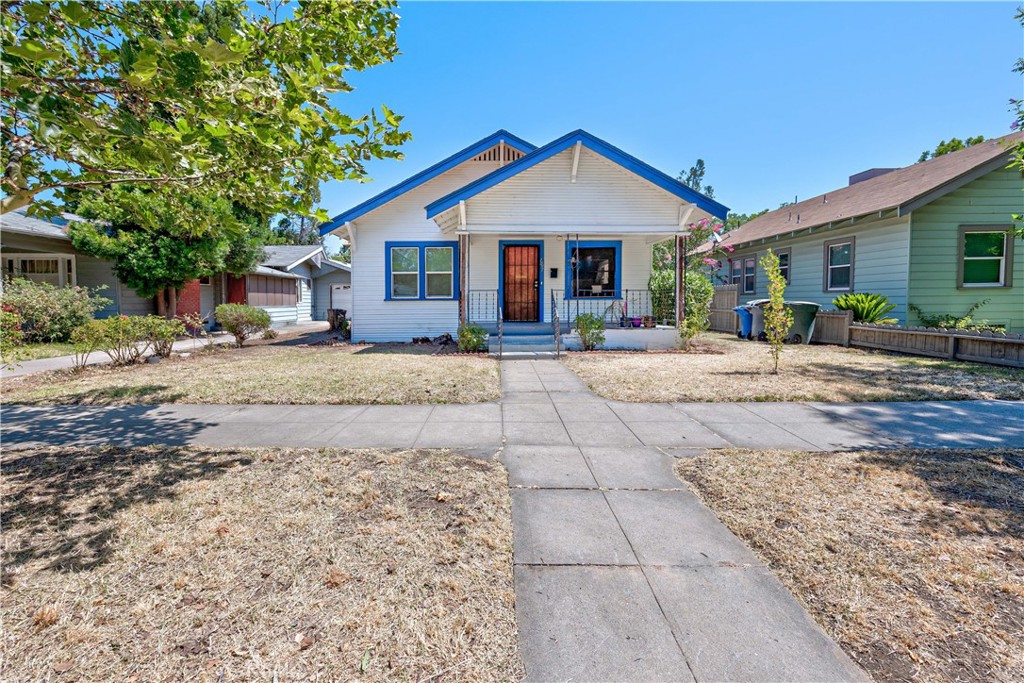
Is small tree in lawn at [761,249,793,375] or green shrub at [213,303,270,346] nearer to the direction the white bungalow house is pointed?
the small tree in lawn

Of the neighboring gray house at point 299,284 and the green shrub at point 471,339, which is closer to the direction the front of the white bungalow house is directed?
the green shrub

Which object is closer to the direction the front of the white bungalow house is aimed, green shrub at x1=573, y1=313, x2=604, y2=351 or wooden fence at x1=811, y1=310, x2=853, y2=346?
the green shrub

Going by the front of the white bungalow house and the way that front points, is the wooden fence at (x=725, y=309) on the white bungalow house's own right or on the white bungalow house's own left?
on the white bungalow house's own left

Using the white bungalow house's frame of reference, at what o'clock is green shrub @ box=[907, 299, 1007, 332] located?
The green shrub is roughly at 9 o'clock from the white bungalow house.

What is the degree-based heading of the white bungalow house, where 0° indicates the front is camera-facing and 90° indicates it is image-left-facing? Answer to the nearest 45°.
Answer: approximately 0°

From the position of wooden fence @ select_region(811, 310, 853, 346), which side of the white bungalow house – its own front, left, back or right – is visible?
left

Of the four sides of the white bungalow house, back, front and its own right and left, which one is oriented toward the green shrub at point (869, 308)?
left

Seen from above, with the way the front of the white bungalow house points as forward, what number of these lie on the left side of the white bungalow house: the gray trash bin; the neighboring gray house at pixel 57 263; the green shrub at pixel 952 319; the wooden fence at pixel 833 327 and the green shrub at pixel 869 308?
4

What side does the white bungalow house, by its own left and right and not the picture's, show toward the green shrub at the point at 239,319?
right

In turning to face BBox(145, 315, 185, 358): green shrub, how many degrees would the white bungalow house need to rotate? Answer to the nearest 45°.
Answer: approximately 45° to its right
